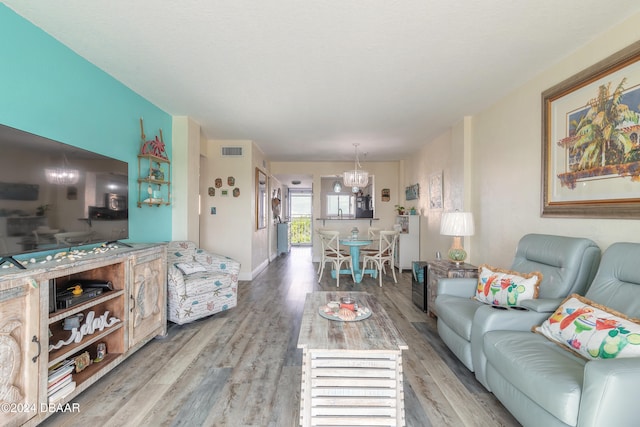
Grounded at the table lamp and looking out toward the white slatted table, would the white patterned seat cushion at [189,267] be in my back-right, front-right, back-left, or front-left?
front-right

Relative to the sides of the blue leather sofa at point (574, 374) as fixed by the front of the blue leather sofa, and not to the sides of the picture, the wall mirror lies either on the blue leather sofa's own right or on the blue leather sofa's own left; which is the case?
on the blue leather sofa's own right

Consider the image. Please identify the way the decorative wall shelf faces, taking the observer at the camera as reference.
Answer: facing the viewer and to the right of the viewer

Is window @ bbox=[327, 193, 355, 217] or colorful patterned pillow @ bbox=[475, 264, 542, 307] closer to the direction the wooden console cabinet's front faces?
the colorful patterned pillow

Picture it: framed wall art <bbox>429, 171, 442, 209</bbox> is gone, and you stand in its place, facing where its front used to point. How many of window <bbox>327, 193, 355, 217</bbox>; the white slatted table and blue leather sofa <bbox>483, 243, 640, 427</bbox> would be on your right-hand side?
1

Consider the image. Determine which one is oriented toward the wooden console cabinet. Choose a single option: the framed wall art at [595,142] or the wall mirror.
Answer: the framed wall art

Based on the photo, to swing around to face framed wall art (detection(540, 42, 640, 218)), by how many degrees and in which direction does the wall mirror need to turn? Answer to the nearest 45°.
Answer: approximately 45° to its right

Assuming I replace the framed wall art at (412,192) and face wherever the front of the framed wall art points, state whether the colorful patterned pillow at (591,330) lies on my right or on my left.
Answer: on my left

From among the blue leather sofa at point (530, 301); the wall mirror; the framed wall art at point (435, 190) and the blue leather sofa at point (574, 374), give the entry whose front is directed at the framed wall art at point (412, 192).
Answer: the wall mirror

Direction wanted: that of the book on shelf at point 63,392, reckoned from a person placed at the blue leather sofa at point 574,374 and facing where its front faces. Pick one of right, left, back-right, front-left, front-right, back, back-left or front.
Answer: front

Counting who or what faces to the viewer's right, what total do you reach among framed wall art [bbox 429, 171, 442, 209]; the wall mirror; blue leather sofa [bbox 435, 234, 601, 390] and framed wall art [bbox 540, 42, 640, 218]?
1

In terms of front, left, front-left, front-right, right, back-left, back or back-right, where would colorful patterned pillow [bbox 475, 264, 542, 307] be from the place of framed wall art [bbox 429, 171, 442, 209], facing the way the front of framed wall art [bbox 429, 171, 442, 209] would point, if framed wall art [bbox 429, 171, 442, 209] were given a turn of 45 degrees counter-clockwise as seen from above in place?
front

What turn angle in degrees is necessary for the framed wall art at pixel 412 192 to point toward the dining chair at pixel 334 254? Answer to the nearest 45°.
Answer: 0° — it already faces it

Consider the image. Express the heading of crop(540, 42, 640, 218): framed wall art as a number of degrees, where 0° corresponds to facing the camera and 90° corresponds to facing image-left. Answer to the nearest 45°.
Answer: approximately 45°

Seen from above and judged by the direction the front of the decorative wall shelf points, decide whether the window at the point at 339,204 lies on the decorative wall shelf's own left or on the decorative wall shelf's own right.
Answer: on the decorative wall shelf's own left

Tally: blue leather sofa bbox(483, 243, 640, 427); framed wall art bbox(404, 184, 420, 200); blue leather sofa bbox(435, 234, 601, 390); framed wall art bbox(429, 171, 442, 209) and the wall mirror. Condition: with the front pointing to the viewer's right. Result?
1

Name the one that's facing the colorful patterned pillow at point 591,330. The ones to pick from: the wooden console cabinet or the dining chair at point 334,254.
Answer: the wooden console cabinet

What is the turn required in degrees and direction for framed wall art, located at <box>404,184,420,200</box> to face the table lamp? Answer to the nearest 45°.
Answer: approximately 45° to its left

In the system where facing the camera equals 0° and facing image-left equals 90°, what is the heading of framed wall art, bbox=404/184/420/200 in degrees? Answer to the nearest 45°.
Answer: approximately 45°

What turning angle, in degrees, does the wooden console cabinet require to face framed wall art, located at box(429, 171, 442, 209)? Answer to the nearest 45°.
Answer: approximately 45° to its left
